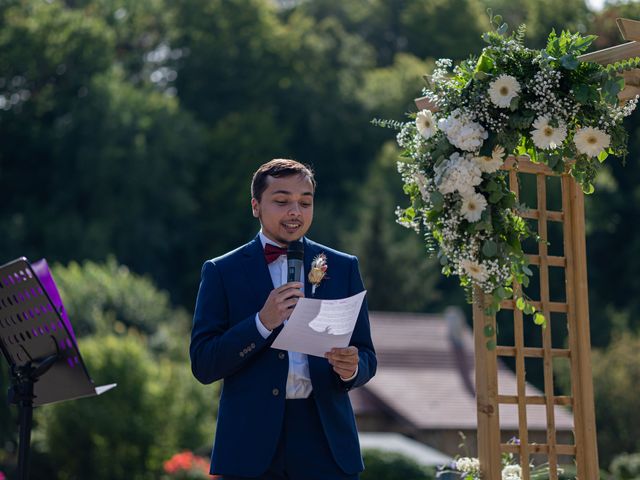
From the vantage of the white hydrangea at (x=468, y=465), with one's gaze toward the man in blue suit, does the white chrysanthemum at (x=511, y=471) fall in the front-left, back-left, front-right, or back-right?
back-left

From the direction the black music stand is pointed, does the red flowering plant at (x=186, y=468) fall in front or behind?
in front

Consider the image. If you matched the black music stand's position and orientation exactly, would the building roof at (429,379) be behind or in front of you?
in front

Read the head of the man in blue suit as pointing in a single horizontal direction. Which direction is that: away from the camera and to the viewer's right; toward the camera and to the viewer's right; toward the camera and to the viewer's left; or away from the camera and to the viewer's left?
toward the camera and to the viewer's right
